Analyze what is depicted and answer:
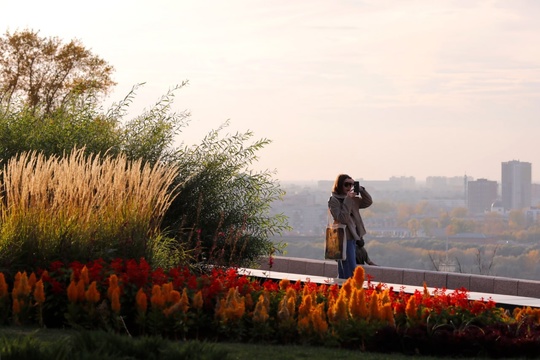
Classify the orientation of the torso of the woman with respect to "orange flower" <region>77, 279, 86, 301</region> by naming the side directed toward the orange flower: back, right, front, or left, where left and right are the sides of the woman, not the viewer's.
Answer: right

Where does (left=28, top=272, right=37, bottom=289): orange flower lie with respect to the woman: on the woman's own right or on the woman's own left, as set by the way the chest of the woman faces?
on the woman's own right

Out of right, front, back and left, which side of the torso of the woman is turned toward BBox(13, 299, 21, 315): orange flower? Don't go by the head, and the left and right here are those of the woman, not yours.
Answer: right

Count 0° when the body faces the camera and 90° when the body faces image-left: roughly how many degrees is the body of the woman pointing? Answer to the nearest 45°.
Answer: approximately 315°

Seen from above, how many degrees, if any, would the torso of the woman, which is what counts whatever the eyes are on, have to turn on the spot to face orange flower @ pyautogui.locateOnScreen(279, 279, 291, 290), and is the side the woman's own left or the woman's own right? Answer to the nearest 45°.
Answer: approximately 45° to the woman's own right

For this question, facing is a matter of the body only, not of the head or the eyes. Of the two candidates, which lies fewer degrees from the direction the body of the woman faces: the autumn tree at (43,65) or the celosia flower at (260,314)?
the celosia flower

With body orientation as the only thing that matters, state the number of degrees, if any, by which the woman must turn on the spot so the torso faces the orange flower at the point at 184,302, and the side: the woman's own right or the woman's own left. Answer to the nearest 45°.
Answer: approximately 45° to the woman's own right

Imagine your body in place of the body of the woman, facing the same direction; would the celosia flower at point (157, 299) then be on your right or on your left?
on your right

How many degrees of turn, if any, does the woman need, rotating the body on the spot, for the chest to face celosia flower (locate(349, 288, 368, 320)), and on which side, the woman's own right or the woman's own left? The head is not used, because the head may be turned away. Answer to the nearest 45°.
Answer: approximately 45° to the woman's own right

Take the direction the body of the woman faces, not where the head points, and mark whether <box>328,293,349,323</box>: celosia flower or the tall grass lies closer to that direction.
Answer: the celosia flower
